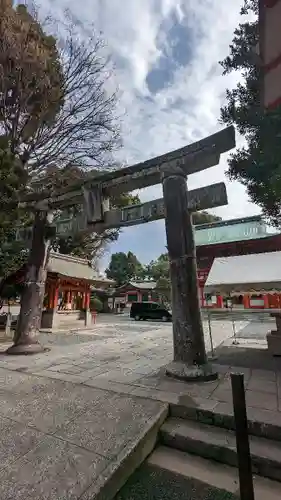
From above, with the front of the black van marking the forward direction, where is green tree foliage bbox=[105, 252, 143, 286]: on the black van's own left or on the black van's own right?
on the black van's own left

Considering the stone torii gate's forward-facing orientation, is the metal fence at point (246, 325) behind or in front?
behind

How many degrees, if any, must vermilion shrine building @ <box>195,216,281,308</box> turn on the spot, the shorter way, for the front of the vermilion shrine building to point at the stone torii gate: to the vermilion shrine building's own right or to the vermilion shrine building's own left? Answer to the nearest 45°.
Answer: approximately 45° to the vermilion shrine building's own left

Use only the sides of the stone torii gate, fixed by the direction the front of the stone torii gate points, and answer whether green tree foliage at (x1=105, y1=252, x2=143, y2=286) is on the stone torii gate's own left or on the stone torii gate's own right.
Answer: on the stone torii gate's own right

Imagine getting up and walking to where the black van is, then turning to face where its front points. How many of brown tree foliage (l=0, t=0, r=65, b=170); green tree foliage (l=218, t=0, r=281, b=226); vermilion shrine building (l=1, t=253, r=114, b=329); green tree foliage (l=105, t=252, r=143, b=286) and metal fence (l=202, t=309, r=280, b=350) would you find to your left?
1

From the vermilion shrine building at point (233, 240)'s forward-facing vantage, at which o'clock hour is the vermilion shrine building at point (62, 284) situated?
the vermilion shrine building at point (62, 284) is roughly at 12 o'clock from the vermilion shrine building at point (233, 240).

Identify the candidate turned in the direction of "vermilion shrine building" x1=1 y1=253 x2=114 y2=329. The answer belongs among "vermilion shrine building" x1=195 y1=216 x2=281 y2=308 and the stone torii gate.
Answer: "vermilion shrine building" x1=195 y1=216 x2=281 y2=308

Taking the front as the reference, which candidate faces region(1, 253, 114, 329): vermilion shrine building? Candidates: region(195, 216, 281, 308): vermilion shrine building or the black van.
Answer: region(195, 216, 281, 308): vermilion shrine building

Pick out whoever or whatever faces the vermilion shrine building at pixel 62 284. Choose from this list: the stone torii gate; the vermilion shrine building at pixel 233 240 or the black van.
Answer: the vermilion shrine building at pixel 233 240

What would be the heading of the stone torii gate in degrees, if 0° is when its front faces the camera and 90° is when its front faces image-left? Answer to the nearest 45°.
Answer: approximately 45°
